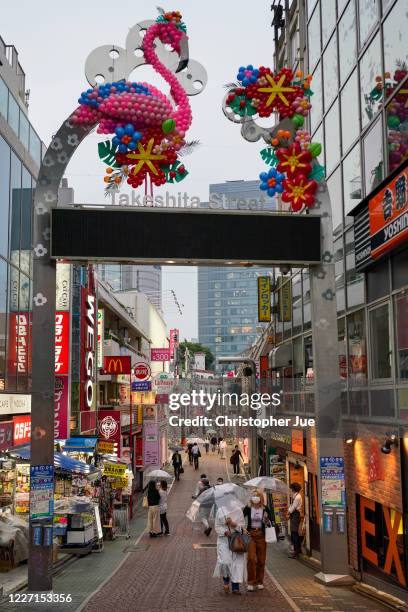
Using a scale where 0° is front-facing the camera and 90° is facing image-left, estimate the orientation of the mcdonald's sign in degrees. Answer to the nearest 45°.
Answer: approximately 0°

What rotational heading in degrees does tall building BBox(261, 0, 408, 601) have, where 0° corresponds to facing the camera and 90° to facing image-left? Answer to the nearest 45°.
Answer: approximately 45°

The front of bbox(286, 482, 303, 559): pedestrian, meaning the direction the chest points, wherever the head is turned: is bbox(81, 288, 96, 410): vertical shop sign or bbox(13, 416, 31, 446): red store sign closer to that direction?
the red store sign

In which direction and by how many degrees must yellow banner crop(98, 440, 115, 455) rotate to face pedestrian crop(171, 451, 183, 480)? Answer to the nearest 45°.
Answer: approximately 180°

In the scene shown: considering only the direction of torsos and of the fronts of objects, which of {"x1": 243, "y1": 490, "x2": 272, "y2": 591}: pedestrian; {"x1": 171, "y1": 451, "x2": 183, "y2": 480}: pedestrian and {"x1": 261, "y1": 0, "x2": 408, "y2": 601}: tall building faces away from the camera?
{"x1": 171, "y1": 451, "x2": 183, "y2": 480}: pedestrian

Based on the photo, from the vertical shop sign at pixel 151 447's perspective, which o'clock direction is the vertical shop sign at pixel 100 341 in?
the vertical shop sign at pixel 100 341 is roughly at 1 o'clock from the vertical shop sign at pixel 151 447.

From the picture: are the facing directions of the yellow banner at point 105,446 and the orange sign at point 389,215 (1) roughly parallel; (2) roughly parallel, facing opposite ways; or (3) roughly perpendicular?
roughly perpendicular
